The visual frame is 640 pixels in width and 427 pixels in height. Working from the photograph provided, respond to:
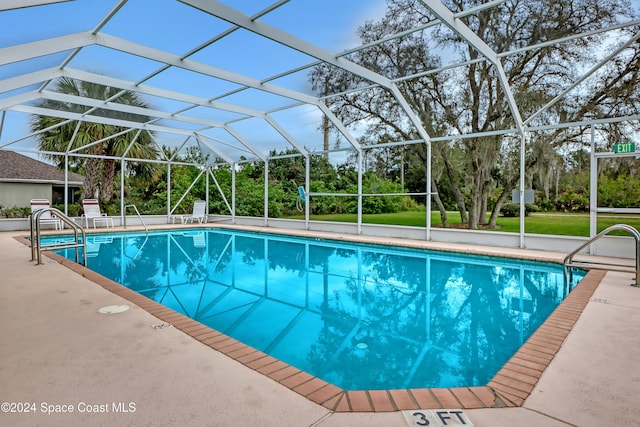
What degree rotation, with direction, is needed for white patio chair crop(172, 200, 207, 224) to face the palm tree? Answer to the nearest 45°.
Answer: approximately 45° to its right

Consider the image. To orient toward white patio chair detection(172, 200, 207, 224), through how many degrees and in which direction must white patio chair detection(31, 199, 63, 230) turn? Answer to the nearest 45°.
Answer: approximately 45° to its left

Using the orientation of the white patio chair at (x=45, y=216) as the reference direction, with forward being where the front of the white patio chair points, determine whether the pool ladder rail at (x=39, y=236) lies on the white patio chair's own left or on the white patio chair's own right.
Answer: on the white patio chair's own right

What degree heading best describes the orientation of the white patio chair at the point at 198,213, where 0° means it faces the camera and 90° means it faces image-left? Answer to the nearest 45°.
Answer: approximately 45°

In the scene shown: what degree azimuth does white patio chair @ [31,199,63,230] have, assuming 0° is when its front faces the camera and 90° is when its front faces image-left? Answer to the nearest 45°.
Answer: approximately 315°

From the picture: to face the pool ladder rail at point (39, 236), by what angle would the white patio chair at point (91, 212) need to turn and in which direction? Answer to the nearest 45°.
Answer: approximately 45° to its right

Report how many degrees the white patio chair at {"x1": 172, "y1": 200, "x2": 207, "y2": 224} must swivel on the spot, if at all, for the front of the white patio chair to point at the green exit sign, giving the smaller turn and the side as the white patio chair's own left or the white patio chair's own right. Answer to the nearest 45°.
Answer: approximately 90° to the white patio chair's own left

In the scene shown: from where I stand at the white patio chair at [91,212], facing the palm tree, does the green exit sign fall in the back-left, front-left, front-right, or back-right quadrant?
back-right

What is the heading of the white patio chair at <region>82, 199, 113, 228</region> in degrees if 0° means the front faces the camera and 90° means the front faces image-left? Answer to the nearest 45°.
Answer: approximately 315°
